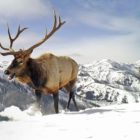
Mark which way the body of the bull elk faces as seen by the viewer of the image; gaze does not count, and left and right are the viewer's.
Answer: facing the viewer and to the left of the viewer
